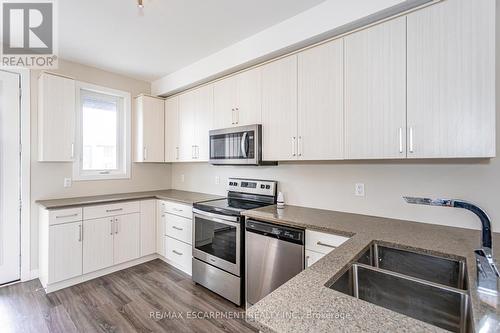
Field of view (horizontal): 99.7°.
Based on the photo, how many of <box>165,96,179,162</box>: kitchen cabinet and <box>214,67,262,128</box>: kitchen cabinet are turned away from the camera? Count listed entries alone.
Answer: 0

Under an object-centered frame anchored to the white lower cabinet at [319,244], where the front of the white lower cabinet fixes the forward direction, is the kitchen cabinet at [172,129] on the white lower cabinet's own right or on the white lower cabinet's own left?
on the white lower cabinet's own right

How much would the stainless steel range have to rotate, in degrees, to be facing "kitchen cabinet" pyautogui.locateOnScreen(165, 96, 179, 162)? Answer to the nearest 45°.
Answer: approximately 90° to its right

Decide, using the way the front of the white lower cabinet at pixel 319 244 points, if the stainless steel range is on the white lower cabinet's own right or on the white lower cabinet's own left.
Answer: on the white lower cabinet's own right

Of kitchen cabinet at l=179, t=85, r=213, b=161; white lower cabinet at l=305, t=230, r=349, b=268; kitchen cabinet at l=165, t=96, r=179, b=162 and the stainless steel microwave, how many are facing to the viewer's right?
0

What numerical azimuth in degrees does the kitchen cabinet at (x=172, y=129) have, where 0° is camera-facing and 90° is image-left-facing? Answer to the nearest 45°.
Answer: approximately 45°

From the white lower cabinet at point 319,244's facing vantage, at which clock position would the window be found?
The window is roughly at 2 o'clock from the white lower cabinet.

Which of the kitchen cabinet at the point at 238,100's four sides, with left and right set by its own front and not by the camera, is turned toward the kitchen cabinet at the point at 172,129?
right

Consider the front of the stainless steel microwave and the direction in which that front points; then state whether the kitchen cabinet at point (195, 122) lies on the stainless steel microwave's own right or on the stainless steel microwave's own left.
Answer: on the stainless steel microwave's own right

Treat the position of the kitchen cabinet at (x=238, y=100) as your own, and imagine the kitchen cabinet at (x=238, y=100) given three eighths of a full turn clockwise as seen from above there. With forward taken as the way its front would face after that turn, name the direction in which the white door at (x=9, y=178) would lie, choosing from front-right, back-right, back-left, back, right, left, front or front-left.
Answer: left

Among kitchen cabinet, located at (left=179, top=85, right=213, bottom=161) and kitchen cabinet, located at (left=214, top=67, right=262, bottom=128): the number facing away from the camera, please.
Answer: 0

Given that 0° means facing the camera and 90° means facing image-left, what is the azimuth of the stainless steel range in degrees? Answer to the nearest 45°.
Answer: approximately 45°

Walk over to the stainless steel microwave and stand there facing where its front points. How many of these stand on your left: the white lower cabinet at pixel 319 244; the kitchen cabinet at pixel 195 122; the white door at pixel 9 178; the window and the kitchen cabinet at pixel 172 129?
1
